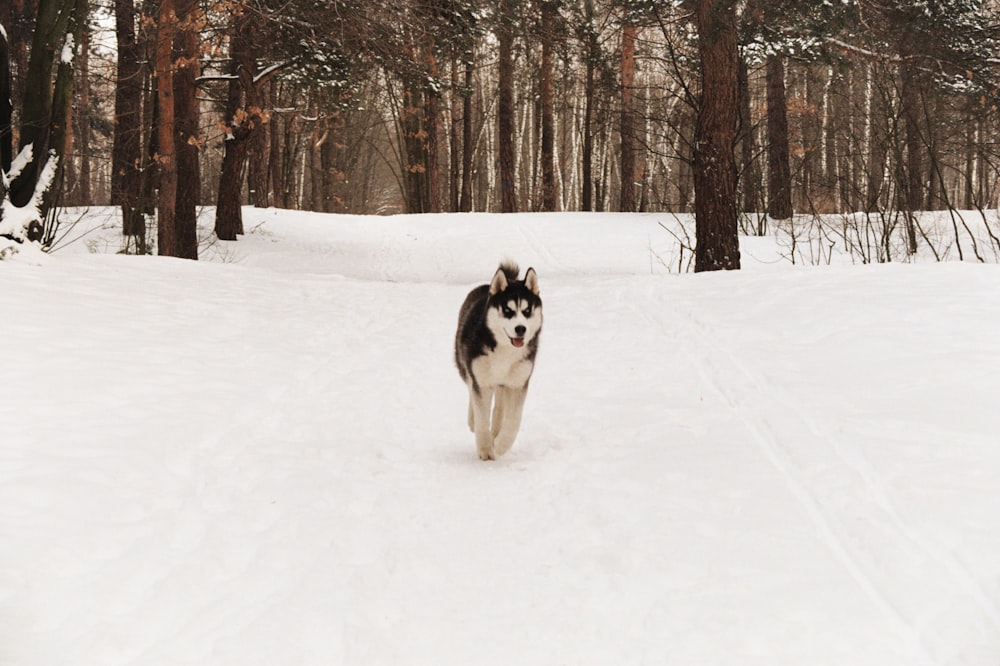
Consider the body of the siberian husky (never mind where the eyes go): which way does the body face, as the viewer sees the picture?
toward the camera
